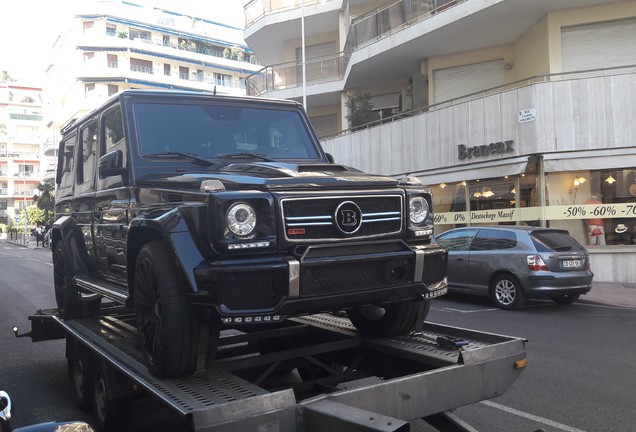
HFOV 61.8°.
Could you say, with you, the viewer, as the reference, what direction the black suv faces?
facing the viewer and to the right of the viewer

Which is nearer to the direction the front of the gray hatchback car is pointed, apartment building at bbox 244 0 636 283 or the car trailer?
the apartment building

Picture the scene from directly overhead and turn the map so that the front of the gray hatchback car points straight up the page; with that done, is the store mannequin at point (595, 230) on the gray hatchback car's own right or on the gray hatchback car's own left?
on the gray hatchback car's own right

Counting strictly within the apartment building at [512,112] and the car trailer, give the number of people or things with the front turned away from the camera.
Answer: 0

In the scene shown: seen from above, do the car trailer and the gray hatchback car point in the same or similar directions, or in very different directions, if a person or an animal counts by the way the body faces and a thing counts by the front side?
very different directions

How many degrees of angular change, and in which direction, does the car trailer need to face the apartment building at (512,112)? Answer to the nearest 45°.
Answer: approximately 90° to its left

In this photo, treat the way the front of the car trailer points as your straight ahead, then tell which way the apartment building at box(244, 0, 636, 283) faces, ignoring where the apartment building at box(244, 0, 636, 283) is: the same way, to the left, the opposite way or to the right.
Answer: to the right

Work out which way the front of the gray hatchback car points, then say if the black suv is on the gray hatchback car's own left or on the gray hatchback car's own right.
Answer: on the gray hatchback car's own left

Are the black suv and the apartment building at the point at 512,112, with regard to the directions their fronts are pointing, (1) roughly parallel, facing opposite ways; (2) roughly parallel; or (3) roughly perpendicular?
roughly perpendicular

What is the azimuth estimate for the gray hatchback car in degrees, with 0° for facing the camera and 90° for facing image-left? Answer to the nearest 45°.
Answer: approximately 135°

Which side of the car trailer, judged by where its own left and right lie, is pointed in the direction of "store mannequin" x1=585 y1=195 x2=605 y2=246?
left

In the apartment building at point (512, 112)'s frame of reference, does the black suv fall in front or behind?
in front

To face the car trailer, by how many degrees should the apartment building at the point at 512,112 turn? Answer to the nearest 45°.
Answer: approximately 45° to its left
